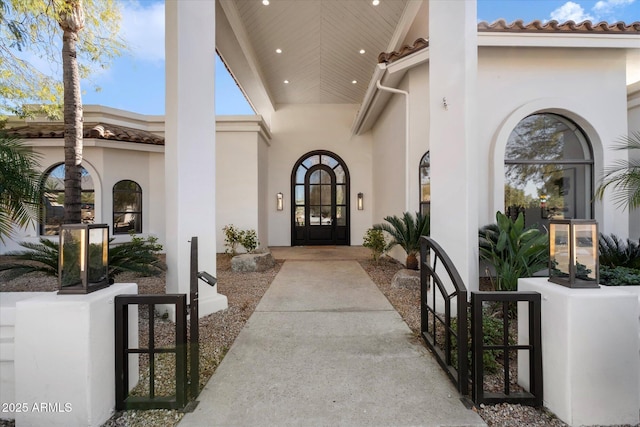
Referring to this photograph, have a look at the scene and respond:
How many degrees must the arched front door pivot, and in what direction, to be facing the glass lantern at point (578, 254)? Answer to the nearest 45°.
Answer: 0° — it already faces it

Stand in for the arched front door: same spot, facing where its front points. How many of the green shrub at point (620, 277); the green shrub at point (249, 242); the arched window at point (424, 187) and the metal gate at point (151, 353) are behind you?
0

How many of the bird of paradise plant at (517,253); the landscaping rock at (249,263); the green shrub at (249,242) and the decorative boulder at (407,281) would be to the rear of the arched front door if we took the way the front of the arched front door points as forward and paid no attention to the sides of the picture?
0

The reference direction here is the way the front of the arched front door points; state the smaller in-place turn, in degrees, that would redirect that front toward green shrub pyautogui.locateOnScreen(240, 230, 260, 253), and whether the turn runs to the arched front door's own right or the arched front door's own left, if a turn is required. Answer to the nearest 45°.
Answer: approximately 45° to the arched front door's own right

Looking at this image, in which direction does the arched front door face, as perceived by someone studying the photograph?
facing the viewer

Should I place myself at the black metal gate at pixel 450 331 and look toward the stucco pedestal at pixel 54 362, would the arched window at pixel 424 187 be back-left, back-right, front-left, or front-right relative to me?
back-right

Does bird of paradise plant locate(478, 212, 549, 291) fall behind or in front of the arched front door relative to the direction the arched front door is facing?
in front

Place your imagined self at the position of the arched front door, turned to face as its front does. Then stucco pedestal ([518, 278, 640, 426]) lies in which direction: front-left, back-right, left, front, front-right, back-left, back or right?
front

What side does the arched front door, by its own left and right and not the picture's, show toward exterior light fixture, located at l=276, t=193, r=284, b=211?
right

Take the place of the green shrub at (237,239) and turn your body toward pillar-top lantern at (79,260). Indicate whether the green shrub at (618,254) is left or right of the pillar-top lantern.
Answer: left

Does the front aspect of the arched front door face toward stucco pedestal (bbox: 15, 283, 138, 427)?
yes

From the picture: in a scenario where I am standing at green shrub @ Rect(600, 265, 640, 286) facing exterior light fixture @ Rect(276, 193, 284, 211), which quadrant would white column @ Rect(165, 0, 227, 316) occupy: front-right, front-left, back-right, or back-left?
front-left

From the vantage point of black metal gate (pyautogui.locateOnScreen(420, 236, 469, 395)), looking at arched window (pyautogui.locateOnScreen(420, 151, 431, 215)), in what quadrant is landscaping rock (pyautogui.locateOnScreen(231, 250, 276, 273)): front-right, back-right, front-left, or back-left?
front-left

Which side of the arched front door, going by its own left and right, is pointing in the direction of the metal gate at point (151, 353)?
front

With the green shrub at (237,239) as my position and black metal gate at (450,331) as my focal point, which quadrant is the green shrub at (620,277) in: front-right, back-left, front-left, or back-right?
front-left

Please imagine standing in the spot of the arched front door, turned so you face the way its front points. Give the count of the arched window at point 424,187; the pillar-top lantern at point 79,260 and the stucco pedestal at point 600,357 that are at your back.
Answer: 0

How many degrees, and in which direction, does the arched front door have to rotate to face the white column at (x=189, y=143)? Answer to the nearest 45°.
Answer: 0° — it already faces it

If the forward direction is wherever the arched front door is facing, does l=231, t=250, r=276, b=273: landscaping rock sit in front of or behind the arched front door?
in front

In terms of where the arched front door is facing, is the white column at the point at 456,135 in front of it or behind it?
in front

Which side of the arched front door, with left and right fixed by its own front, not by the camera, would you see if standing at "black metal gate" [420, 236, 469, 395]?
front
